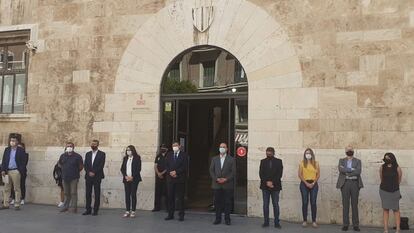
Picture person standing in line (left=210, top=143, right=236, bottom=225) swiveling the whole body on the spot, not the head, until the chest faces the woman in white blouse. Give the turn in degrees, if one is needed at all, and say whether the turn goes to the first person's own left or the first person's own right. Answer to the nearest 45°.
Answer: approximately 90° to the first person's own right

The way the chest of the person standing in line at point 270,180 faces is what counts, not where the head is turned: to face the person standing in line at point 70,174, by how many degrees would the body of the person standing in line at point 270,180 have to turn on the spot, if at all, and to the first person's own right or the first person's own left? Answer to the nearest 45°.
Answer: approximately 90° to the first person's own right

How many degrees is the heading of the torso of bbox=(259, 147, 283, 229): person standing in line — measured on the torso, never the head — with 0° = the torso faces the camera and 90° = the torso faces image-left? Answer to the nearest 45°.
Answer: approximately 0°

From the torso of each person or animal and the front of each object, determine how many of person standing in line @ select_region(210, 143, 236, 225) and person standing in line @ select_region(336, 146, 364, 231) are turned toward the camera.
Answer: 2

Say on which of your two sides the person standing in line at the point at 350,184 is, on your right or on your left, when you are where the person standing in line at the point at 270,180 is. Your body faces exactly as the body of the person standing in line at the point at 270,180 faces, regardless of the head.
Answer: on your left

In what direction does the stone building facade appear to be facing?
toward the camera

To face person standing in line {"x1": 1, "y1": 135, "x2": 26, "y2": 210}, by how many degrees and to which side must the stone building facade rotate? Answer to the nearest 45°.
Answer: approximately 90° to its right

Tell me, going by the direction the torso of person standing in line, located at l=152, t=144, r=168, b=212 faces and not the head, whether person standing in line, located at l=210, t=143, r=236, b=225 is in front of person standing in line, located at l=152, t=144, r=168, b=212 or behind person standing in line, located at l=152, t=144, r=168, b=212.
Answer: in front

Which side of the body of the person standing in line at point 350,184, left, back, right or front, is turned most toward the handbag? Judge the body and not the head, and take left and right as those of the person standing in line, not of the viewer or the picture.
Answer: left

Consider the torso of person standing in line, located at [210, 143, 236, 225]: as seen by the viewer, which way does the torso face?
toward the camera

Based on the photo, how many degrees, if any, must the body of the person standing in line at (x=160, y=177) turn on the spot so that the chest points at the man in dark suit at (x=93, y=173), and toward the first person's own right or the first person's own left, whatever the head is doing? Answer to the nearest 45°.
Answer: approximately 135° to the first person's own right
